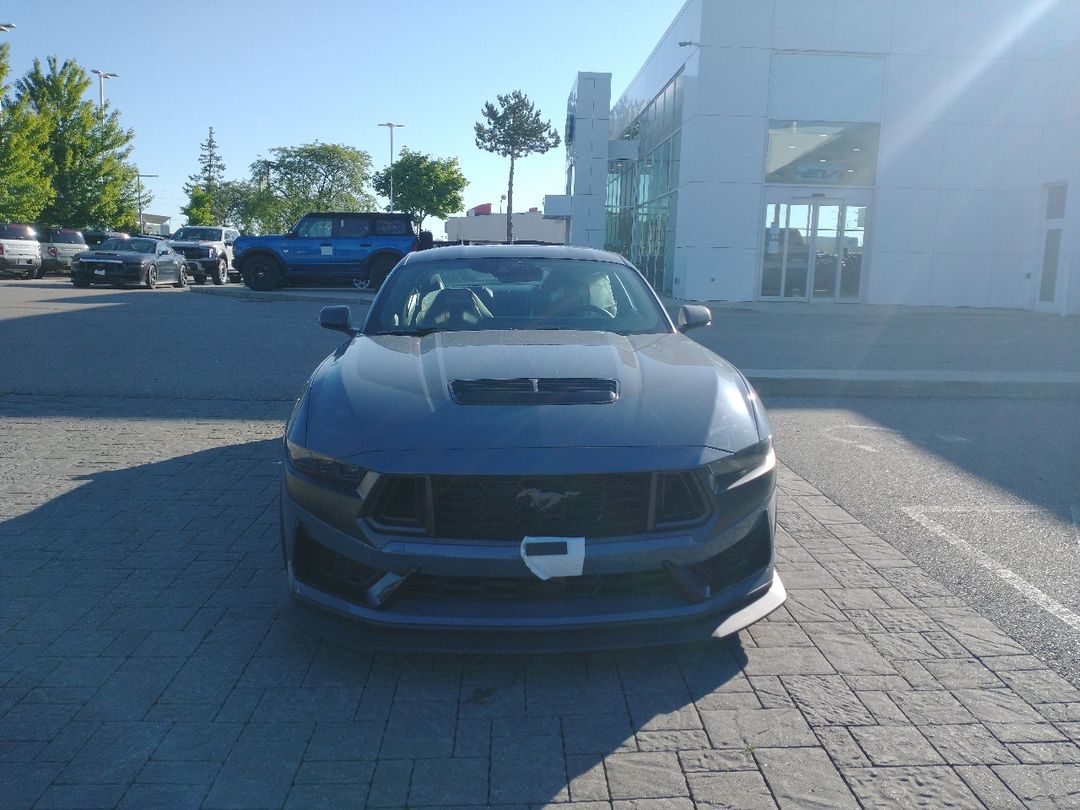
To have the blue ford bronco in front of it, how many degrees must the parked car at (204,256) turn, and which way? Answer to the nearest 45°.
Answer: approximately 45° to its left

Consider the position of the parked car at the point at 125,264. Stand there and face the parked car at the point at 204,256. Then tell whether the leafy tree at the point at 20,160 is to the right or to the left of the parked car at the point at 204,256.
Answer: left

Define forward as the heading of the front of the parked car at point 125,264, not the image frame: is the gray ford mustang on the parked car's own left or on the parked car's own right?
on the parked car's own left

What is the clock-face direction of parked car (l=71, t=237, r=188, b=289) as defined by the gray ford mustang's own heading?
The parked car is roughly at 5 o'clock from the gray ford mustang.

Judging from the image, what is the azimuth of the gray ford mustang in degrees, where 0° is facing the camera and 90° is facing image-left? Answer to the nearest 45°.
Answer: approximately 0°

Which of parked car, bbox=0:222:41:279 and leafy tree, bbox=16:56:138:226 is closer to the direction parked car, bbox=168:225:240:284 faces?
the parked car

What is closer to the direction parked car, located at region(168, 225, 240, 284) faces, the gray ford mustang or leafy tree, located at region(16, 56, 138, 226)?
the gray ford mustang
